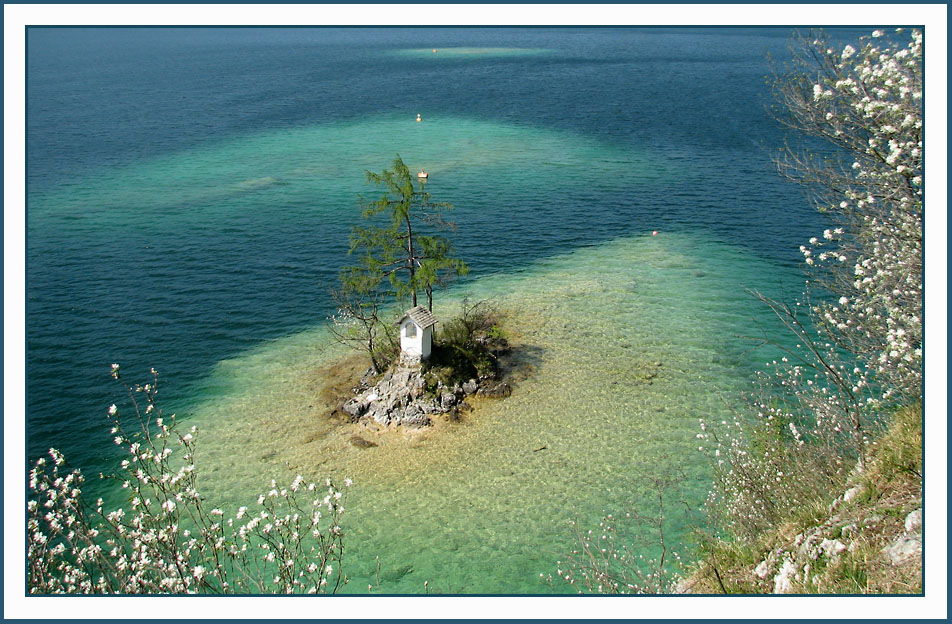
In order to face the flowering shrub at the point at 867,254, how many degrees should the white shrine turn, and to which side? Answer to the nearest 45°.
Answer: approximately 90° to its left

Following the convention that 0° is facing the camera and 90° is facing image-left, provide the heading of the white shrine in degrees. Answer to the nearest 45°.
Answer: approximately 45°

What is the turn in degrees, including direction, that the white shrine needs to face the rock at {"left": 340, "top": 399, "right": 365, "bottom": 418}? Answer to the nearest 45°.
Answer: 0° — it already faces it

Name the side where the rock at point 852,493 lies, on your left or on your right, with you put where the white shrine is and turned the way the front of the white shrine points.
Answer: on your left

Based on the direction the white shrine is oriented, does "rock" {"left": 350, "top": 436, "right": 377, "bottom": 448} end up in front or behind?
in front

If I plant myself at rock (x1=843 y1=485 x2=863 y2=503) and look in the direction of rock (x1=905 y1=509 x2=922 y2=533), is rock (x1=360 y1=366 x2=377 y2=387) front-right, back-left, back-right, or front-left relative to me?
back-right

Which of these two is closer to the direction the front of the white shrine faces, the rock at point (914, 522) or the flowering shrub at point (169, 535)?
the flowering shrub
